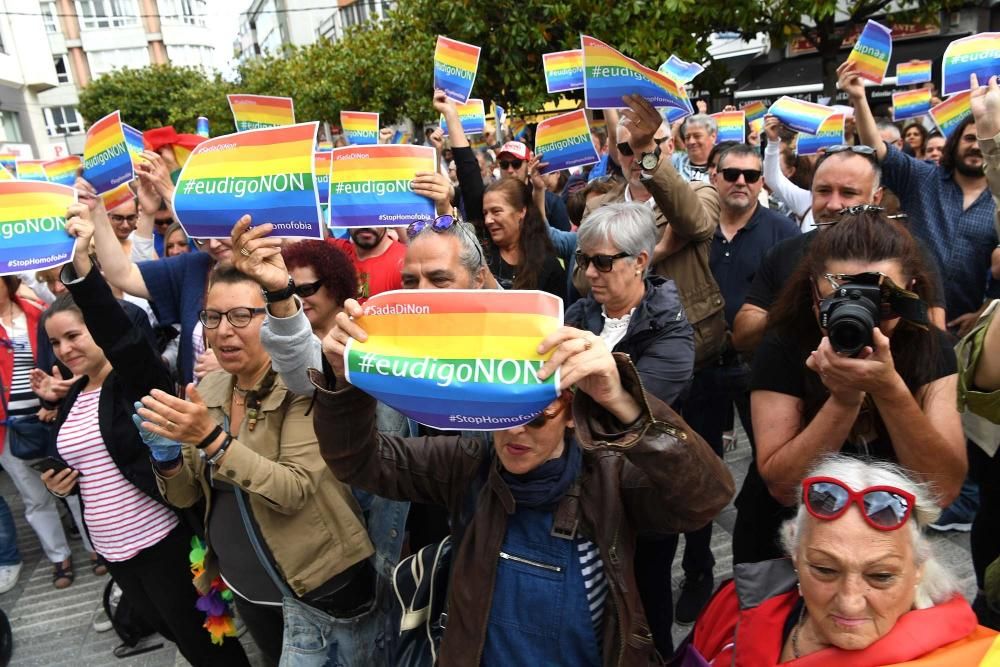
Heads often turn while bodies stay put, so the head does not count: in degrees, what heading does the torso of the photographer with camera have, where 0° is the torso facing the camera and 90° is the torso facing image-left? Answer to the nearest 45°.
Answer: approximately 0°

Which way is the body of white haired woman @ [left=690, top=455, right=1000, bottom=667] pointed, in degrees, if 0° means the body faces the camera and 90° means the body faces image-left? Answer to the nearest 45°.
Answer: approximately 0°

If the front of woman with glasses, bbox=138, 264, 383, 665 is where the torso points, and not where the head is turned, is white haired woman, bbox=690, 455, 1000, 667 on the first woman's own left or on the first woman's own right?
on the first woman's own left

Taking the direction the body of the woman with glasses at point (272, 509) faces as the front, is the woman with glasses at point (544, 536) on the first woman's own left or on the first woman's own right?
on the first woman's own left

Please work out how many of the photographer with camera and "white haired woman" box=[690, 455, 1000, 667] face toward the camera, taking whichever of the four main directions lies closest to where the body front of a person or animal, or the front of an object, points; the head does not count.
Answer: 2

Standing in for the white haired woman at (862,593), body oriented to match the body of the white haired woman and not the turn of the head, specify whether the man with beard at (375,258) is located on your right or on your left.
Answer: on your right

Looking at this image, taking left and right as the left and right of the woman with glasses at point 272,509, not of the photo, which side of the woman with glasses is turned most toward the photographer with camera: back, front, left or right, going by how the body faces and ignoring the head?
left

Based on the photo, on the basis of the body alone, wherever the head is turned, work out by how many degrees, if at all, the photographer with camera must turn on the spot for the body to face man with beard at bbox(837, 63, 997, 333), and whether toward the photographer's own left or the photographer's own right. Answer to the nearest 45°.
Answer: approximately 180°

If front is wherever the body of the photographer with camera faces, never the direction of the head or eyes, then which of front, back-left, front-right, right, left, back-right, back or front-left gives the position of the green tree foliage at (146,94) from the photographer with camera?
back-right
